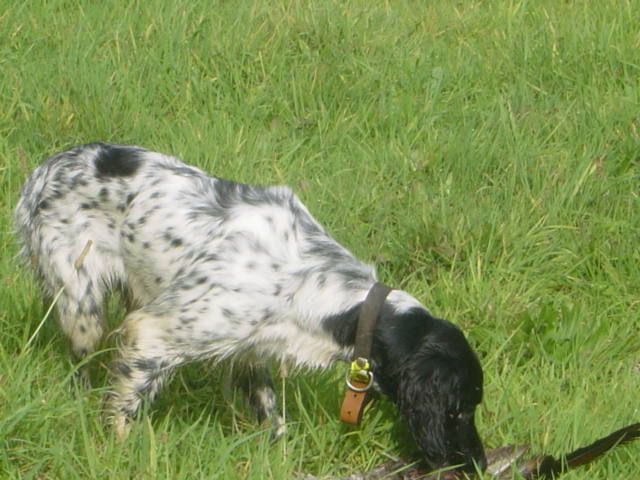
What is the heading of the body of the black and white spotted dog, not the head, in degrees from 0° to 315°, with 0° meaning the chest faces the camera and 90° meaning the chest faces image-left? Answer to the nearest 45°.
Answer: approximately 270°

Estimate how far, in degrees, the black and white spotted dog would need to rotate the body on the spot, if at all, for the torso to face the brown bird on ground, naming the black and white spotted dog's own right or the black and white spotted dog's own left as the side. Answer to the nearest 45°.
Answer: approximately 45° to the black and white spotted dog's own right
